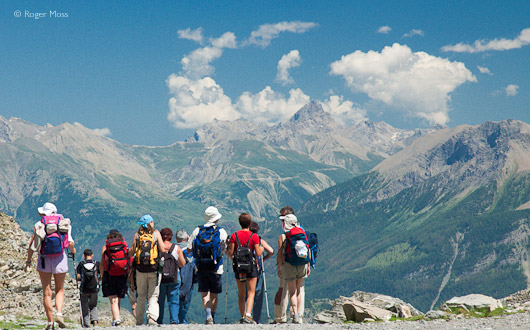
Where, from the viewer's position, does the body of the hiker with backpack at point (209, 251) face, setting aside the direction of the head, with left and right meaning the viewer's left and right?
facing away from the viewer

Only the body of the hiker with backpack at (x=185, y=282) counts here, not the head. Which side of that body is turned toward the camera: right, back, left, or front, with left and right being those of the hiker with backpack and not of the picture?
back

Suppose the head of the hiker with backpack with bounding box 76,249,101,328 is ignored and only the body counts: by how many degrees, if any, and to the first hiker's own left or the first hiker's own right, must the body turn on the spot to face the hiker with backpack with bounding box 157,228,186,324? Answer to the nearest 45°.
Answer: approximately 135° to the first hiker's own right

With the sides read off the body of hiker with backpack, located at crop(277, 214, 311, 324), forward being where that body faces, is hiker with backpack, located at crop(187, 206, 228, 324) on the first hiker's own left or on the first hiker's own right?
on the first hiker's own left

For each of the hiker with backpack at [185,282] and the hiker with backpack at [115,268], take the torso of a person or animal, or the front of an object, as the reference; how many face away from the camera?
2

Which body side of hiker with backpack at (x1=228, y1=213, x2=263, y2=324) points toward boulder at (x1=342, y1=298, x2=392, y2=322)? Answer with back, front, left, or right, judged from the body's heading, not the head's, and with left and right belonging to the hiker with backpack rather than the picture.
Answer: right

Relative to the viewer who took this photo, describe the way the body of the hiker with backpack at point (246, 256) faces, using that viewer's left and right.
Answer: facing away from the viewer

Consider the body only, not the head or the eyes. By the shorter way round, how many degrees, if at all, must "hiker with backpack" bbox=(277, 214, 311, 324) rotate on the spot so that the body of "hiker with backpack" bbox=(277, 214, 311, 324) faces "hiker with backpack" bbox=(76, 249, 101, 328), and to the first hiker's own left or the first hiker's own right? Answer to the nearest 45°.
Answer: approximately 45° to the first hiker's own left

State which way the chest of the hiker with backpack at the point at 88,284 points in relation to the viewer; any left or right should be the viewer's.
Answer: facing away from the viewer

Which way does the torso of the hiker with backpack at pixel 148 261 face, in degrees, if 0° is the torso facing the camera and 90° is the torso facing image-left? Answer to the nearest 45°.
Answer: approximately 180°
